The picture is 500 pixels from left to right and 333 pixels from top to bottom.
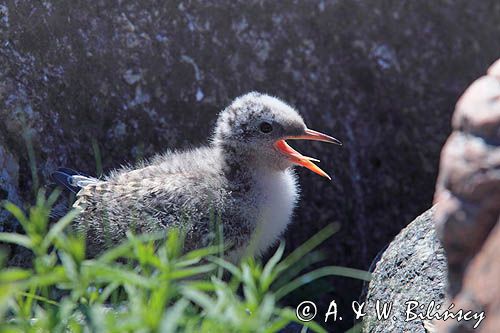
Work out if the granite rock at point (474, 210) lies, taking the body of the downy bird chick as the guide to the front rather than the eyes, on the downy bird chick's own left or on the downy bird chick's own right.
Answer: on the downy bird chick's own right

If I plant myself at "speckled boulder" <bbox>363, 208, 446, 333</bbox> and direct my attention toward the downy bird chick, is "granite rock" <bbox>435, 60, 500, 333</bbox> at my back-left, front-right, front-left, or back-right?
back-left

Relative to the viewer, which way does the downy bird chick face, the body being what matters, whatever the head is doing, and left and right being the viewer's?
facing to the right of the viewer

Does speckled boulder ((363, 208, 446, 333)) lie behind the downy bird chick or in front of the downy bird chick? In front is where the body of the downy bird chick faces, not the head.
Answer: in front

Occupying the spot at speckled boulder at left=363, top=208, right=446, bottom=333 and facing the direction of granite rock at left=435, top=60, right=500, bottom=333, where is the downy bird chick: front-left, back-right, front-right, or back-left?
back-right
